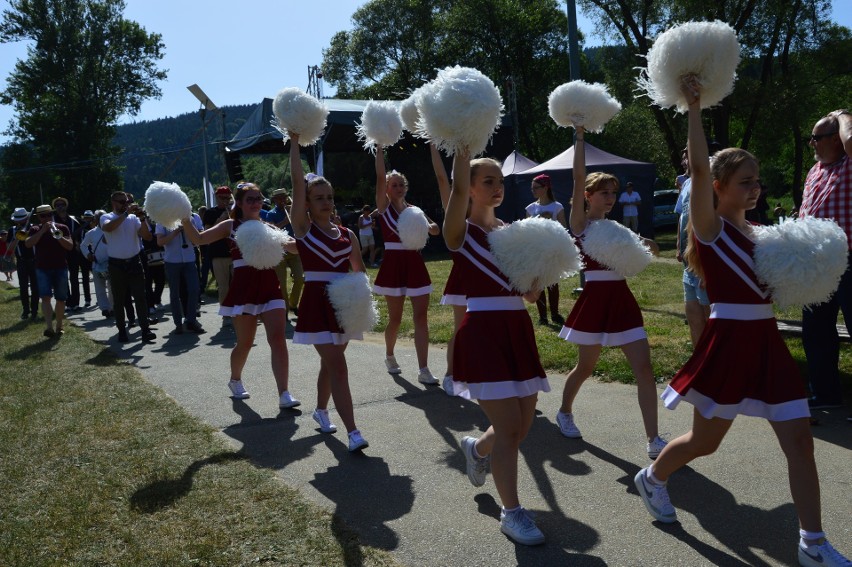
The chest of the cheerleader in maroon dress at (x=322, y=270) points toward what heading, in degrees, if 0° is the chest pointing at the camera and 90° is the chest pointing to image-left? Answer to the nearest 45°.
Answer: approximately 315°

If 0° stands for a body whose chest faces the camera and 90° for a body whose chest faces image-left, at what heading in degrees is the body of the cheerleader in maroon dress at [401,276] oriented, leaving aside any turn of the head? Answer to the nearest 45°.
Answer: approximately 315°

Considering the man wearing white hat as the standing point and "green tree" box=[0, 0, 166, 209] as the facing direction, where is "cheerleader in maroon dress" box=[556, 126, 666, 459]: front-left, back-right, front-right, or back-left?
back-right

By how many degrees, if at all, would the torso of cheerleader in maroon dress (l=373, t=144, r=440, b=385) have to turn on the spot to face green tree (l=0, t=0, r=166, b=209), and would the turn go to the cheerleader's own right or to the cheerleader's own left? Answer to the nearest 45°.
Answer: approximately 180°

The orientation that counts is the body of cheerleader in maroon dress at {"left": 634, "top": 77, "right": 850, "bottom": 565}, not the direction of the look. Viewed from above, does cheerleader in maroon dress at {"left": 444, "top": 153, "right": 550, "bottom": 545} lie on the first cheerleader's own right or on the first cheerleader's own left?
on the first cheerleader's own right

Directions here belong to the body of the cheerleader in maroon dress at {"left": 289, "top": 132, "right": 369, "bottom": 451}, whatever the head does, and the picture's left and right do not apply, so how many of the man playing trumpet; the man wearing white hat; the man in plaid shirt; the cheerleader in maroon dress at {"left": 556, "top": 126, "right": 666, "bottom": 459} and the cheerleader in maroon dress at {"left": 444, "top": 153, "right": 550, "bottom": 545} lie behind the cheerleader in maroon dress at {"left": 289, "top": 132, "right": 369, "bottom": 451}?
2

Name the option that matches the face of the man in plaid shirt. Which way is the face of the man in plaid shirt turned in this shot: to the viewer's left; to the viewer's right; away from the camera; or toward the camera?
to the viewer's left

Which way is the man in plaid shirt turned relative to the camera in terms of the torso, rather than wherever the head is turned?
to the viewer's left

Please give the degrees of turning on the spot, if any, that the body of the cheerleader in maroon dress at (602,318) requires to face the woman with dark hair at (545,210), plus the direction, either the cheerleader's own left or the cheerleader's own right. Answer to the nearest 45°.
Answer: approximately 135° to the cheerleader's own left

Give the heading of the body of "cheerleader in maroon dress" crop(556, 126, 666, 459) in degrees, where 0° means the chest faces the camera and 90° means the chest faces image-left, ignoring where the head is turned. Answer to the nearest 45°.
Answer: approximately 315°

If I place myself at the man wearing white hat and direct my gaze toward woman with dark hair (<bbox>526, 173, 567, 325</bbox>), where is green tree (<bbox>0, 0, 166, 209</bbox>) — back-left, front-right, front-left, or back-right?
back-left

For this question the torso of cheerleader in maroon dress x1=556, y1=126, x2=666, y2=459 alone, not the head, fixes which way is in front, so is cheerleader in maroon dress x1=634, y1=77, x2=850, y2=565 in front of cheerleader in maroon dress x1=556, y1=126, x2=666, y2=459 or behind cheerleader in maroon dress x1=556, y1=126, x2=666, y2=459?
in front
